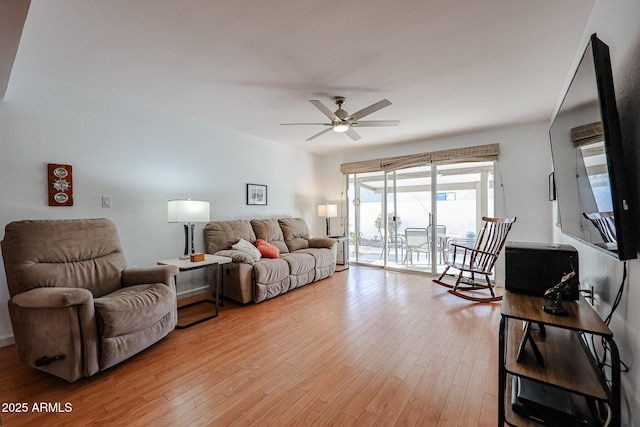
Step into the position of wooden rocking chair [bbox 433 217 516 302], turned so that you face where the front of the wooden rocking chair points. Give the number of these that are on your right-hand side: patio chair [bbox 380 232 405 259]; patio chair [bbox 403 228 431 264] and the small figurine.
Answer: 2

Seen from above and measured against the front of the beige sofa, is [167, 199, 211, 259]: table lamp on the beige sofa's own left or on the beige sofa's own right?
on the beige sofa's own right

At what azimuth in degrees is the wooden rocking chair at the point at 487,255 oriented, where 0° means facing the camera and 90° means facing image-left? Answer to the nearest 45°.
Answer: approximately 45°

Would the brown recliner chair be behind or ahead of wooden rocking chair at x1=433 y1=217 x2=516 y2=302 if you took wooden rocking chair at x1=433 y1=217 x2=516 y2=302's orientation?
ahead

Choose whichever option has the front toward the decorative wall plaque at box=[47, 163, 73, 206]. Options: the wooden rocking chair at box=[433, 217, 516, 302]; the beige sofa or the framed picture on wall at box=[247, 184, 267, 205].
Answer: the wooden rocking chair

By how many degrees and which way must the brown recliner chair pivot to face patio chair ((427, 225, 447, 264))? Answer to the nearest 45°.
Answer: approximately 45° to its left

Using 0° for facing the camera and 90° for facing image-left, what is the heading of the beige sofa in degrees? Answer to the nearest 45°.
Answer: approximately 315°

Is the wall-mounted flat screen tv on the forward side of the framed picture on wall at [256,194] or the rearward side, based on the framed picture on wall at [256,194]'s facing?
on the forward side

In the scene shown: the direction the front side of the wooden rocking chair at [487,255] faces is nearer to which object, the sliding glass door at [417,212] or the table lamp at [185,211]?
the table lamp

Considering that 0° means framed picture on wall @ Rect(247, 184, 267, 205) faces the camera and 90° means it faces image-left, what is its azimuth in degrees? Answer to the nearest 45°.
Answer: approximately 315°

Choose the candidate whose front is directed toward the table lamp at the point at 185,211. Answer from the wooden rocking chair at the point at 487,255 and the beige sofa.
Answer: the wooden rocking chair

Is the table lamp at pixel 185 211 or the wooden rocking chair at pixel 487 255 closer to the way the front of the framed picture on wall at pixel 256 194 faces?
the wooden rocking chair
